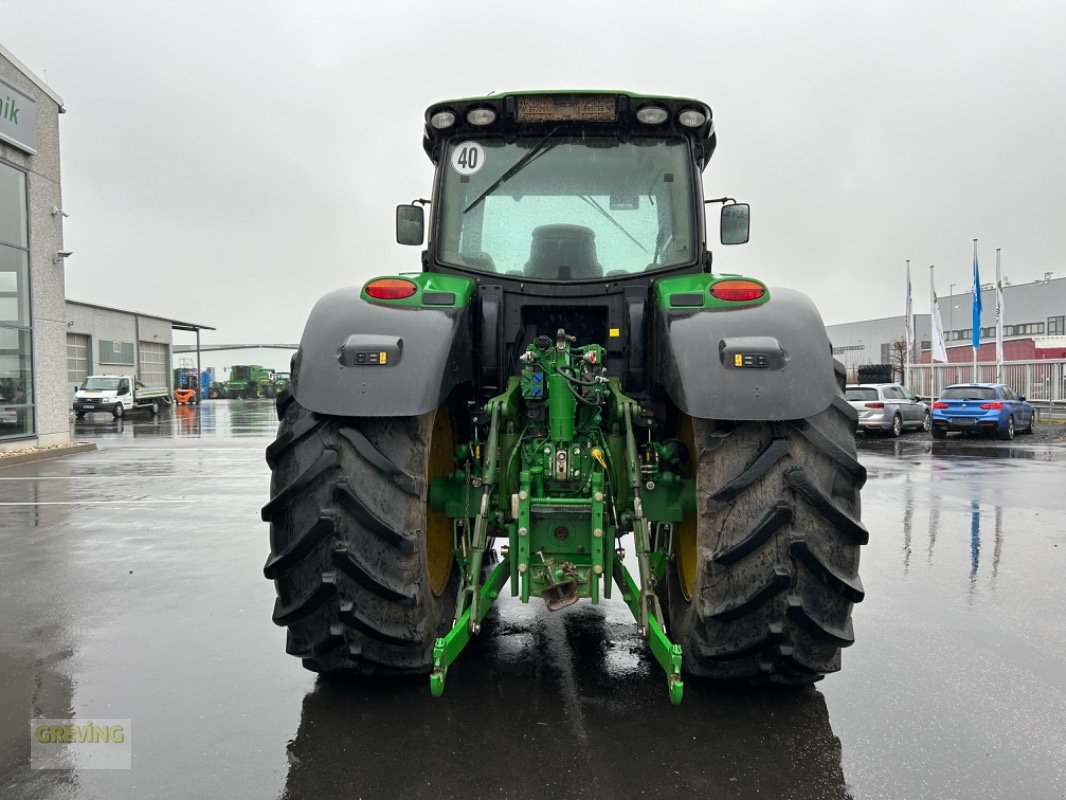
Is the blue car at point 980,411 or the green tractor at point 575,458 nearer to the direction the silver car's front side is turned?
the blue car

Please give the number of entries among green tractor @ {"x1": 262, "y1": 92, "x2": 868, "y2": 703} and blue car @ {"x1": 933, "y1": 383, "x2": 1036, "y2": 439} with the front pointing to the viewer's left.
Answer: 0

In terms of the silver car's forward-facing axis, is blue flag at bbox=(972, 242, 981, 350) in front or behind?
in front

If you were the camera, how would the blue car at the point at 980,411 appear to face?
facing away from the viewer and to the right of the viewer

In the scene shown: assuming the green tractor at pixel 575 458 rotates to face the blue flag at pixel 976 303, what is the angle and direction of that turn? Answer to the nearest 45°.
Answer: approximately 45° to its right

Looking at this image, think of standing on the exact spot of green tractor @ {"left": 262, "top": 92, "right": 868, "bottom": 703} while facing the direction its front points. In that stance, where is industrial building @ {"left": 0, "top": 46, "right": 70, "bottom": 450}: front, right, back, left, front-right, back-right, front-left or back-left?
front-left

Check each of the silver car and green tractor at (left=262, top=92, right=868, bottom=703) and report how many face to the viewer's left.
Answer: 0

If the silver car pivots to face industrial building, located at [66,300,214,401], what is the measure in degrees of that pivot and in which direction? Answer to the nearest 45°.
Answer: approximately 135° to its left

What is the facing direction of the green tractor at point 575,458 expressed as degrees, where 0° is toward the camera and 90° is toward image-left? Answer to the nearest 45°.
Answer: approximately 180°

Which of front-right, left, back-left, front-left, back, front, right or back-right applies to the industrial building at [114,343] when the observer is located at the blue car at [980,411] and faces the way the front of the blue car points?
back-left
